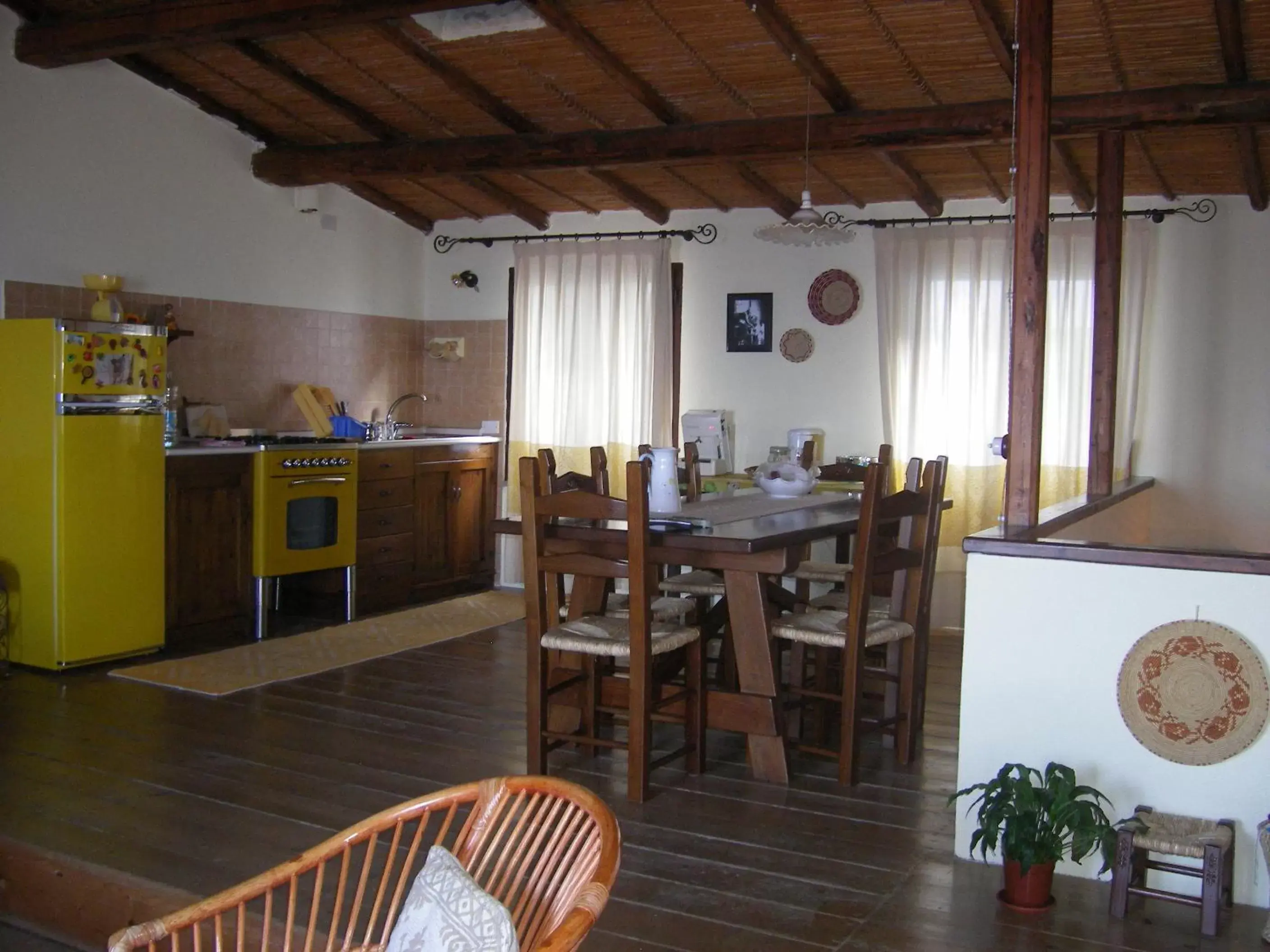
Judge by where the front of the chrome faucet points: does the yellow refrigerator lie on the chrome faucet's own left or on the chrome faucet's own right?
on the chrome faucet's own right

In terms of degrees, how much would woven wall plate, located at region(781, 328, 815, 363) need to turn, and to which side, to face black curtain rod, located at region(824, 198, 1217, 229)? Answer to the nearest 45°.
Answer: approximately 45° to its left

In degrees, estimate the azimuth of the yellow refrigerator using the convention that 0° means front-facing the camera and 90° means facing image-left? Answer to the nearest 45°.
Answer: approximately 315°

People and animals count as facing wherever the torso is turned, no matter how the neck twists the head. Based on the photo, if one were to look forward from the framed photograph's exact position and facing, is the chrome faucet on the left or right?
on its right

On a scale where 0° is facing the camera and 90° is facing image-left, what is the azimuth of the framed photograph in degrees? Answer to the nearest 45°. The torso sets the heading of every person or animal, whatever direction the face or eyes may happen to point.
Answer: approximately 0°

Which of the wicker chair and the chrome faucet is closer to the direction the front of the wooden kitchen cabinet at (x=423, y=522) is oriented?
the wicker chair

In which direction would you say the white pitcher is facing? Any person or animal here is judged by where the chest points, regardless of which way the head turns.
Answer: to the viewer's right

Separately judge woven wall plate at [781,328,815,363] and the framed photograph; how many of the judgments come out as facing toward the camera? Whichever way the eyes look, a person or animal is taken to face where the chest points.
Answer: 2

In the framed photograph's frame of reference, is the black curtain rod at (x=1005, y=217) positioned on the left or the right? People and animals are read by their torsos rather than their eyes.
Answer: on its left

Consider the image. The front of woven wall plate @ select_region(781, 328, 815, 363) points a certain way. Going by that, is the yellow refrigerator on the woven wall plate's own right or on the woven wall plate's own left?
on the woven wall plate's own right

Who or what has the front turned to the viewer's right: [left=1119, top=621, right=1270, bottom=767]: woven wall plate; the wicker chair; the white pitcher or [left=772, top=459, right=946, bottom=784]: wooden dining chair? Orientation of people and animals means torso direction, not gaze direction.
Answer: the white pitcher

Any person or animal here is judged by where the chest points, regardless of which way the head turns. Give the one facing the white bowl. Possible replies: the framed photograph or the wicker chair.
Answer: the framed photograph
